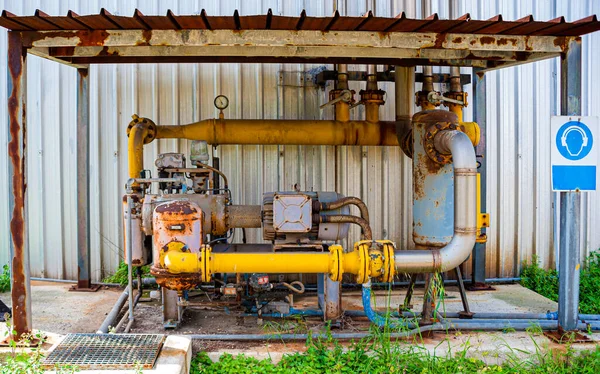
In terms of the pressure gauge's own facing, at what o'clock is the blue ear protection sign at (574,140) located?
The blue ear protection sign is roughly at 10 o'clock from the pressure gauge.

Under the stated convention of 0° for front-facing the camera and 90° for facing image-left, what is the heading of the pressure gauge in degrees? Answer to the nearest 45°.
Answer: approximately 0°

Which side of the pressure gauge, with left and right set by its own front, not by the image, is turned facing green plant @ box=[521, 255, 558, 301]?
left

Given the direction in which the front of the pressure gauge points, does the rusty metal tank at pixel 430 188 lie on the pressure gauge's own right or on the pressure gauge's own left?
on the pressure gauge's own left

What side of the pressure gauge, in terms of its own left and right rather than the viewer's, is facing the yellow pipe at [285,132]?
left

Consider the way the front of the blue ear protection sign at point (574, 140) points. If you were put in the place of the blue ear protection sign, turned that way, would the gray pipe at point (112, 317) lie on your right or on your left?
on your right

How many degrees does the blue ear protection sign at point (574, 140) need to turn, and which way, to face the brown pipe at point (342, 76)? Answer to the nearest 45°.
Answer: approximately 90° to its right

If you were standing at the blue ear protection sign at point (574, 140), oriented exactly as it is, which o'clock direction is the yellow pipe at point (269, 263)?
The yellow pipe is roughly at 2 o'clock from the blue ear protection sign.

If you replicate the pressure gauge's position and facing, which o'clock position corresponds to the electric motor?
The electric motor is roughly at 11 o'clock from the pressure gauge.

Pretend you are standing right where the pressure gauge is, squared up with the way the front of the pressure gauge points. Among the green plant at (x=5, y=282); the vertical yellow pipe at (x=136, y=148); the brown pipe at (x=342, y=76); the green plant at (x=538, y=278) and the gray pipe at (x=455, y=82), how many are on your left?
3
